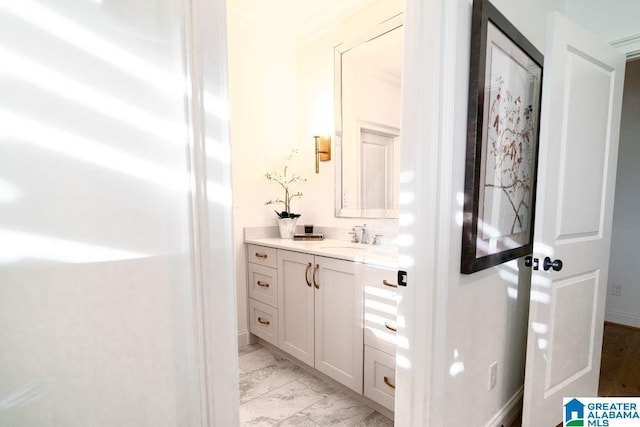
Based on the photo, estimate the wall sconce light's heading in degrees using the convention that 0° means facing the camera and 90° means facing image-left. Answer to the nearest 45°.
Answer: approximately 45°

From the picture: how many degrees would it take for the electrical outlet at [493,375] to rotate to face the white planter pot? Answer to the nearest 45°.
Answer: approximately 135° to its right

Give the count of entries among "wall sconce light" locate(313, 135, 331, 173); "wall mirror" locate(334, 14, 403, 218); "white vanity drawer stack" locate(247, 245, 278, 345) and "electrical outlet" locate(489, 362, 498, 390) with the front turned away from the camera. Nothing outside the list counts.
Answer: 0

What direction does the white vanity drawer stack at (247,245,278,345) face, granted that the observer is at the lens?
facing the viewer and to the left of the viewer

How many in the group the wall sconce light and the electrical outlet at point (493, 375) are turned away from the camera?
0

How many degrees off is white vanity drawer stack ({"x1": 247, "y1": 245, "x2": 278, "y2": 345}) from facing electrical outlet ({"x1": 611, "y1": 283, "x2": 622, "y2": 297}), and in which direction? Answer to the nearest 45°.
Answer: approximately 135° to its left

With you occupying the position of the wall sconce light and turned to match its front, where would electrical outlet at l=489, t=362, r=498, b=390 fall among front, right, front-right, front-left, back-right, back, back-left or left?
left

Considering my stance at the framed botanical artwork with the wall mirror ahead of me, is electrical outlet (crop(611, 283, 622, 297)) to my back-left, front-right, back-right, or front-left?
front-right

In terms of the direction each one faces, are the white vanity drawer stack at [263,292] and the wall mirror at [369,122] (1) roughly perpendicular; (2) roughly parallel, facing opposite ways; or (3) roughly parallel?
roughly parallel
